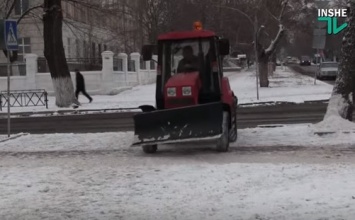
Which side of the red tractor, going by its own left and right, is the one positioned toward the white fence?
back

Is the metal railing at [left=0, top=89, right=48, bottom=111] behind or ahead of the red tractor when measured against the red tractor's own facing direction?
behind

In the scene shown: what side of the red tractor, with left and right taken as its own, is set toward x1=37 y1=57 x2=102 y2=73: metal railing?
back

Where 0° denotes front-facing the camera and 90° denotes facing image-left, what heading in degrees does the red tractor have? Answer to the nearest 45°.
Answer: approximately 0°

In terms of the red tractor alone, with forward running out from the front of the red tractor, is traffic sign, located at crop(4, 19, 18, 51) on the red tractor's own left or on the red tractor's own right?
on the red tractor's own right
